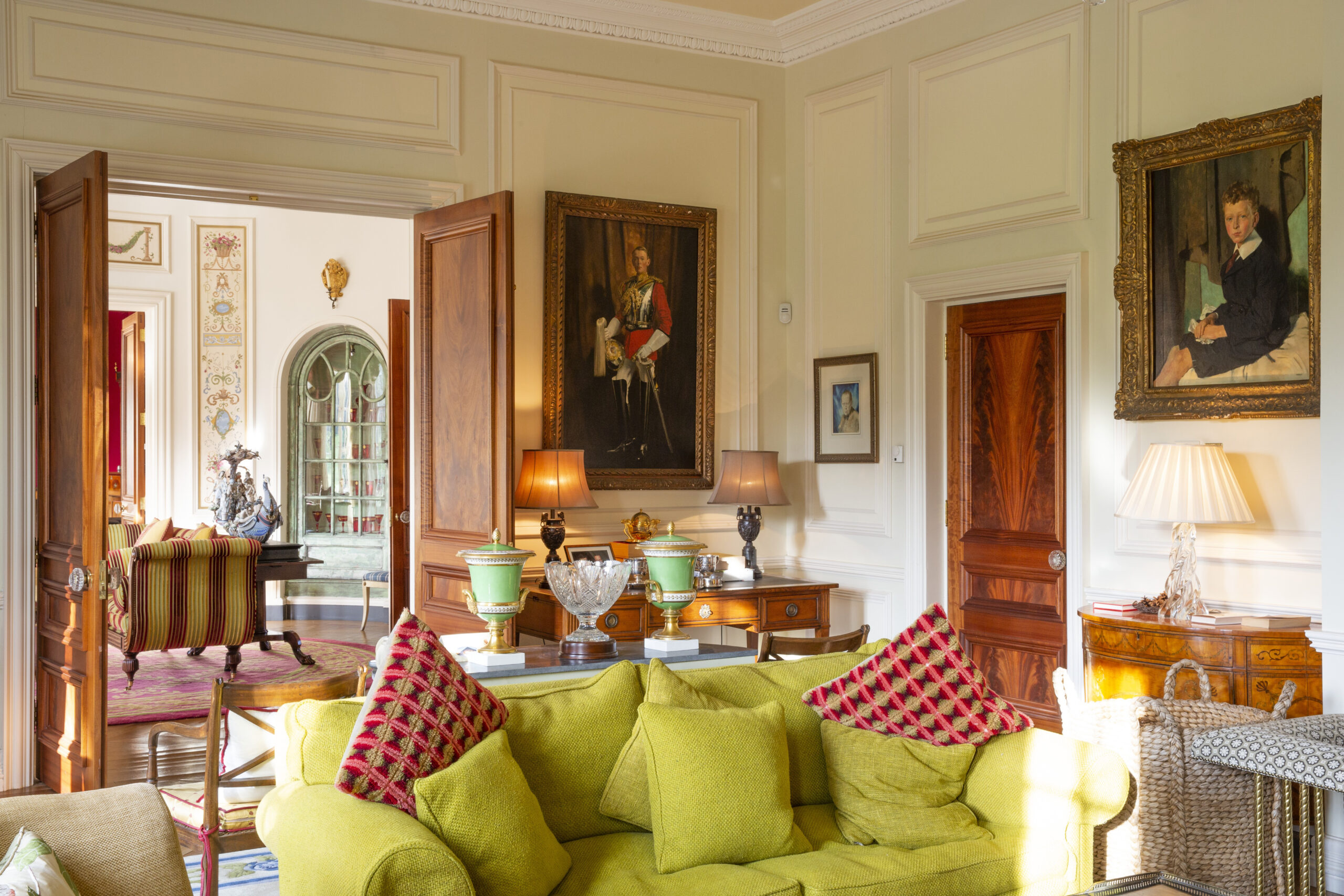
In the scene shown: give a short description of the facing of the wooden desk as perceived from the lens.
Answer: facing the viewer and to the right of the viewer

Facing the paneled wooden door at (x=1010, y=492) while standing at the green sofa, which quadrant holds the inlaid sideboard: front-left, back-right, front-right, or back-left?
front-right

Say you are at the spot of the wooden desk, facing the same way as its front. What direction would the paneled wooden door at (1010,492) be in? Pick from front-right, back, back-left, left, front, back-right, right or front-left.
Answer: front-left

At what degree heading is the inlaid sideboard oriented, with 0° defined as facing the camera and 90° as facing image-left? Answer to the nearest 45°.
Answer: approximately 45°

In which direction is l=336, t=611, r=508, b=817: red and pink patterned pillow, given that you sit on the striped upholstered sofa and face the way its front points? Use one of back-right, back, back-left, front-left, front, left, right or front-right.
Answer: front-left

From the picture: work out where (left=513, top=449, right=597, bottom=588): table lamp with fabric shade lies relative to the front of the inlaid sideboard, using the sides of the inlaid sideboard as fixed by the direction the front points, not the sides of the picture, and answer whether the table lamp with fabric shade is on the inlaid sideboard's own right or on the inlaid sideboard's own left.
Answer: on the inlaid sideboard's own right

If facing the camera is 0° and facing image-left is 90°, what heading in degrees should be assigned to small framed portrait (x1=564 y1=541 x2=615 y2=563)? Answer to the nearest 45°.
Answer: approximately 315°

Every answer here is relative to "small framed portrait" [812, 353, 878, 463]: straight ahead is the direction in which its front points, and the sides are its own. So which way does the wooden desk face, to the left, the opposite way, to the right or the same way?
to the left

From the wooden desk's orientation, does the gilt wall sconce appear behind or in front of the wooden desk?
behind

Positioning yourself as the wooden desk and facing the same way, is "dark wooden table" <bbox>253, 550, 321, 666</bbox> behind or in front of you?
behind

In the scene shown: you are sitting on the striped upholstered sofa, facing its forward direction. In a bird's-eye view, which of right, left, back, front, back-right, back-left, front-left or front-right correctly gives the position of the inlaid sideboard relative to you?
left

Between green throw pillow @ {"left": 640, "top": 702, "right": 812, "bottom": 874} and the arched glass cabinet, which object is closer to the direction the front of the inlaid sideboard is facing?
the green throw pillow

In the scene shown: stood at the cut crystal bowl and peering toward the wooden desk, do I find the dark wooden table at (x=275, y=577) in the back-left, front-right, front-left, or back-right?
front-left

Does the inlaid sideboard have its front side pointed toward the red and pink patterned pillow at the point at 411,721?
yes

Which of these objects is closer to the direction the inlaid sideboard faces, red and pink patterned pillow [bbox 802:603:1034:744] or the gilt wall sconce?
the red and pink patterned pillow

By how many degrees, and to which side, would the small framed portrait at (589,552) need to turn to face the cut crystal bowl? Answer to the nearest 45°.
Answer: approximately 45° to its right

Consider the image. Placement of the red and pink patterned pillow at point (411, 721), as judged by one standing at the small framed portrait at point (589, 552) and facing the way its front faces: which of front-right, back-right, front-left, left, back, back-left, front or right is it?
front-right

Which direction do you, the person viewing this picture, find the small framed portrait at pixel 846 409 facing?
facing the viewer and to the left of the viewer
